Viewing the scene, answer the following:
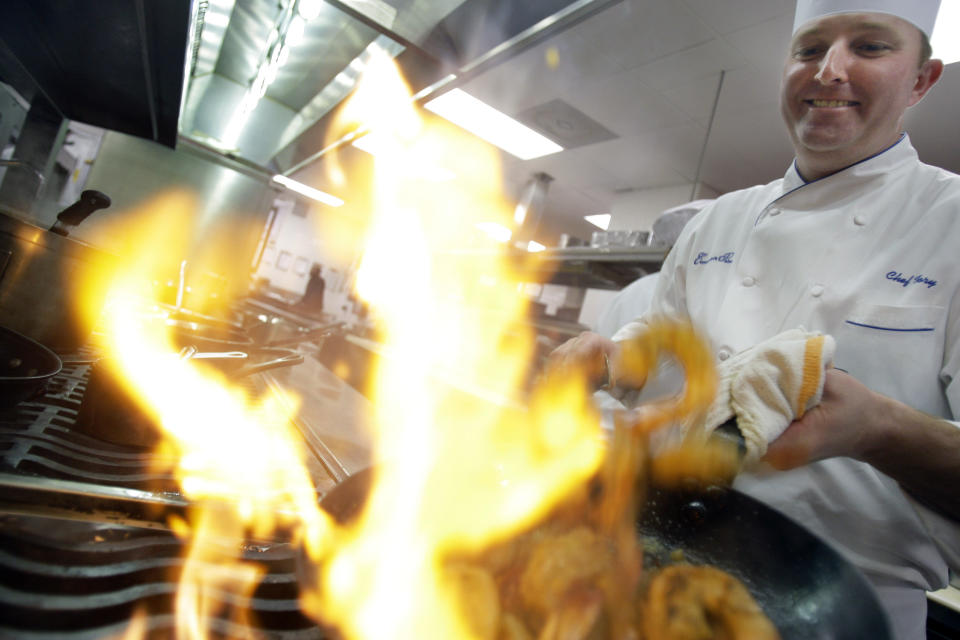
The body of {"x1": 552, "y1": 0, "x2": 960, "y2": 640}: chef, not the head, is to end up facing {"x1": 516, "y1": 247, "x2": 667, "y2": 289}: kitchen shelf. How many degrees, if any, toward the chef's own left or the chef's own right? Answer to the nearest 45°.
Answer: approximately 90° to the chef's own right

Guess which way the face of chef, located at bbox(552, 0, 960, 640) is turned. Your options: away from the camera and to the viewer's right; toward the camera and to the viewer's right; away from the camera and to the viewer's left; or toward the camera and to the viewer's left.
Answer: toward the camera and to the viewer's left

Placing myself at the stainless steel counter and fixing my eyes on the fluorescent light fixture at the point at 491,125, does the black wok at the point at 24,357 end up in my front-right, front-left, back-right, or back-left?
back-left

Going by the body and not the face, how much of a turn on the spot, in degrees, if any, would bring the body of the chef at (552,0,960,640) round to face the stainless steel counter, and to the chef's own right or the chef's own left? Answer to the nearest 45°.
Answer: approximately 45° to the chef's own right

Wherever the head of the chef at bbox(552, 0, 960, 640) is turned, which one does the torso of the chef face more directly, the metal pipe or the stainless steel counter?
the stainless steel counter

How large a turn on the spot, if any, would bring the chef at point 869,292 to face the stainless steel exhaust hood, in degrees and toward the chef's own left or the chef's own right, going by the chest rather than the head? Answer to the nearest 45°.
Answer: approximately 45° to the chef's own right

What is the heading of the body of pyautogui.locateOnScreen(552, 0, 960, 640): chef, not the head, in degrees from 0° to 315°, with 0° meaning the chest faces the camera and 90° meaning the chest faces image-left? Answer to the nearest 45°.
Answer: approximately 45°

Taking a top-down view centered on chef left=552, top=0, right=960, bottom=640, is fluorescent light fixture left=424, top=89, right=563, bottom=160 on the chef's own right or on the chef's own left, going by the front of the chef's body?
on the chef's own right

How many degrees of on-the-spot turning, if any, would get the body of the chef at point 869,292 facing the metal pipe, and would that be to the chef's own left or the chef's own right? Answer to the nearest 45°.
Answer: approximately 135° to the chef's own right

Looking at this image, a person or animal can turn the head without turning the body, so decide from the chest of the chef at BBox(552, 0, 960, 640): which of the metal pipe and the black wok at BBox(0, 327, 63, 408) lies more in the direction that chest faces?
the black wok
